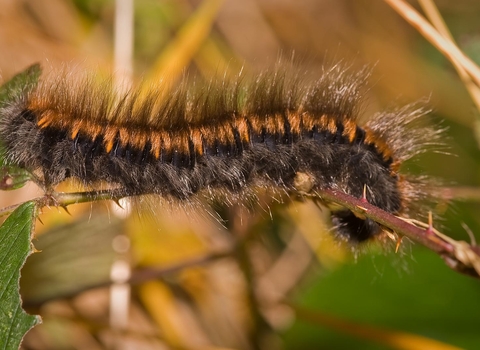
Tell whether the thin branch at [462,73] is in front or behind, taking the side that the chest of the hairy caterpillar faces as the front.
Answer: in front

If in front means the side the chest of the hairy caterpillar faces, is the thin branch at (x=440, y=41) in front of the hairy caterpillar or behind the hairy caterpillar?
in front

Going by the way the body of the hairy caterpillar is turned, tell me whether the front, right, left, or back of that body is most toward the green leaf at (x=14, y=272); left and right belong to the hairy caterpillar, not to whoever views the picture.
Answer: back

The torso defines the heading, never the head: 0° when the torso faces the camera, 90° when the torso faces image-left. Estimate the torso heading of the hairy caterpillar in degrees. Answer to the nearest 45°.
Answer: approximately 270°
